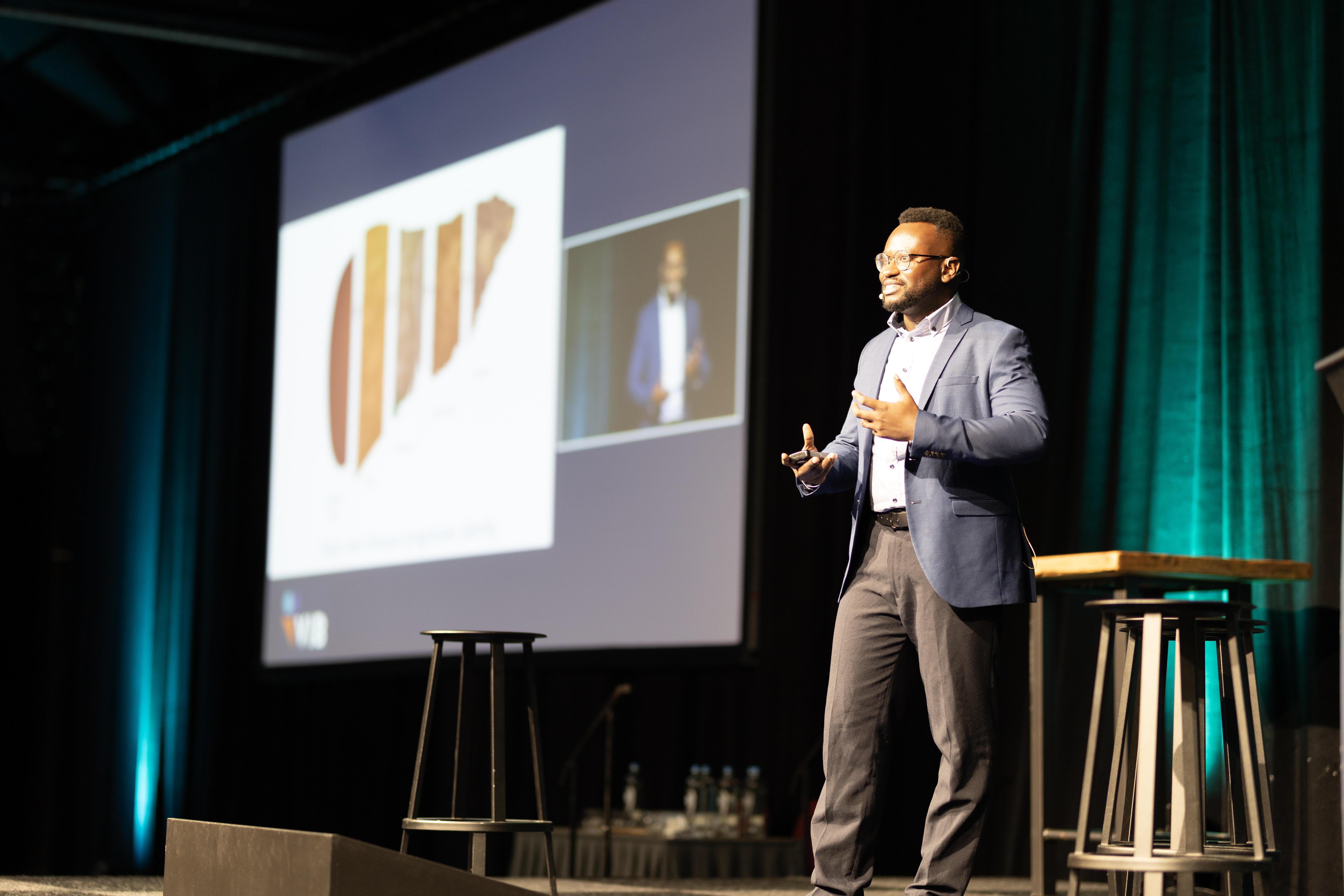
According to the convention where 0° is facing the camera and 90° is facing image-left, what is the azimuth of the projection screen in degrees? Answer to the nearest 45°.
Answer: approximately 45°

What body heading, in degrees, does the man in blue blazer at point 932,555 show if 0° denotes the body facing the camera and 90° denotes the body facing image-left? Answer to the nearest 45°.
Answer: approximately 45°
